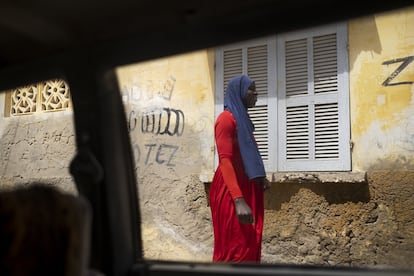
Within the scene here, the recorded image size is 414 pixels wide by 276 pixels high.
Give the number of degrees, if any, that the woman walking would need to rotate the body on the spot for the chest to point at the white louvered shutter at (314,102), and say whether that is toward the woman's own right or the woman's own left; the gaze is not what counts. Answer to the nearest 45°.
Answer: approximately 45° to the woman's own left

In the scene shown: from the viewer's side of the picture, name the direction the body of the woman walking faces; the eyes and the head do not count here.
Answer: to the viewer's right

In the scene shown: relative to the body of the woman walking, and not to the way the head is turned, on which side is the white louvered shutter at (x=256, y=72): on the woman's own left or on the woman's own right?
on the woman's own left

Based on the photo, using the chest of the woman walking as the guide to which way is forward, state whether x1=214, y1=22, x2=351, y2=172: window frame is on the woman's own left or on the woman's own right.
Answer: on the woman's own left

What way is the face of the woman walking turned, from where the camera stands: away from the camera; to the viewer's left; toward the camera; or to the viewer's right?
to the viewer's right
